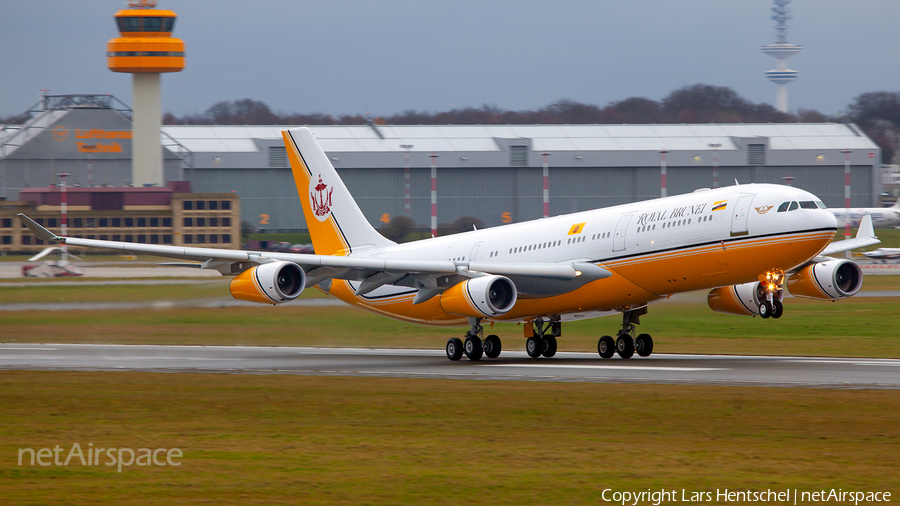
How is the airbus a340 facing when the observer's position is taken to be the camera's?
facing the viewer and to the right of the viewer
